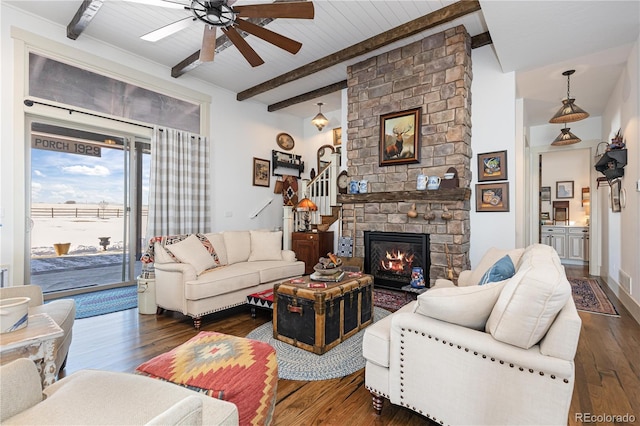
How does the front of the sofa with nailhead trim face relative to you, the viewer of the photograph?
facing away from the viewer and to the left of the viewer

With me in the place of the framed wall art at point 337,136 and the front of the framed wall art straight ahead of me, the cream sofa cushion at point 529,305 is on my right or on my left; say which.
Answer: on my left

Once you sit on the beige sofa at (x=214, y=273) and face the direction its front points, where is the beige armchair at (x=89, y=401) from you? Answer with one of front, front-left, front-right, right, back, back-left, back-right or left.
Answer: front-right

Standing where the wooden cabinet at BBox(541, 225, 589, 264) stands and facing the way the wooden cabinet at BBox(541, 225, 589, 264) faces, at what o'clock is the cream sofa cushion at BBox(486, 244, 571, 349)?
The cream sofa cushion is roughly at 12 o'clock from the wooden cabinet.

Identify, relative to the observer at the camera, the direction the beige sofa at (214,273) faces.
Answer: facing the viewer and to the right of the viewer

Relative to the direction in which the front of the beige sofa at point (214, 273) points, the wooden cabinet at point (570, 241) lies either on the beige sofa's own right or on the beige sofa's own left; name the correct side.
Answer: on the beige sofa's own left

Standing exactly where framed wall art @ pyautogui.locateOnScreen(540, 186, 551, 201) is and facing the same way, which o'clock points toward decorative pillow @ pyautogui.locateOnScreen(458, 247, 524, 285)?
The decorative pillow is roughly at 12 o'clock from the framed wall art.

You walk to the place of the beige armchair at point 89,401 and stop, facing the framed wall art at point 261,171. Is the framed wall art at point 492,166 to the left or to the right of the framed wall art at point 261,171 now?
right

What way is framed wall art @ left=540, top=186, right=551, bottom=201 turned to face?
toward the camera

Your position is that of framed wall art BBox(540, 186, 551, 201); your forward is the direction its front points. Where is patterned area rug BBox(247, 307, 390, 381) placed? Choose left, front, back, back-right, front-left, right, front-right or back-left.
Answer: front

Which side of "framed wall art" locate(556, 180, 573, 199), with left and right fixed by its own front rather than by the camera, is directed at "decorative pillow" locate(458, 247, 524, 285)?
front

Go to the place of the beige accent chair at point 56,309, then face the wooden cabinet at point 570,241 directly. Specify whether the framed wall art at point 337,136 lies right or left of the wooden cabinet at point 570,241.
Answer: left

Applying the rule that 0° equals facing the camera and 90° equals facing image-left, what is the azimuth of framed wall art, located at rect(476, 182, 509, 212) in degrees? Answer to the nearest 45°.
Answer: approximately 0°

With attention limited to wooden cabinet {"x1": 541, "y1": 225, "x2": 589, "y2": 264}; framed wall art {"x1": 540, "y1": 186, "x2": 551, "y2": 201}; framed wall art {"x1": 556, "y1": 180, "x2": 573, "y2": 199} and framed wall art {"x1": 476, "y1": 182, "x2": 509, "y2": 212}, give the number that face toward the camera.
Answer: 4
